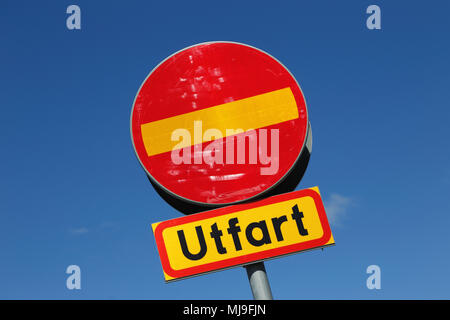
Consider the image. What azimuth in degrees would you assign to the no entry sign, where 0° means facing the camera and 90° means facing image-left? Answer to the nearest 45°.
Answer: approximately 0°

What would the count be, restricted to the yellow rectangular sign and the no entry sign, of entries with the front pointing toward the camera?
2

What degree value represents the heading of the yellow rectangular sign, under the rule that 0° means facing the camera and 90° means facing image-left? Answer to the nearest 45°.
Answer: approximately 0°
